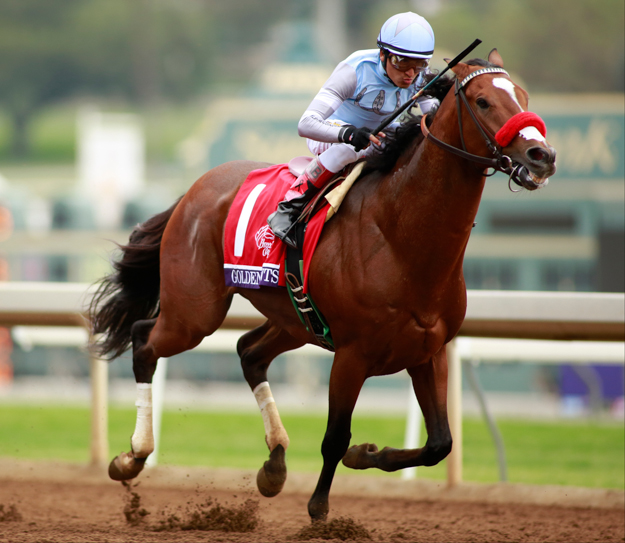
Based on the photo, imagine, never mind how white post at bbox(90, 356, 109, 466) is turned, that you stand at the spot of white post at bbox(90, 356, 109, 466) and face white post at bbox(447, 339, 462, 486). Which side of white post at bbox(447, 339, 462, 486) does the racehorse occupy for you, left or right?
right

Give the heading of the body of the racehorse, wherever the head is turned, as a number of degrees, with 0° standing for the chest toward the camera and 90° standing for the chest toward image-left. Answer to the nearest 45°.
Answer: approximately 315°

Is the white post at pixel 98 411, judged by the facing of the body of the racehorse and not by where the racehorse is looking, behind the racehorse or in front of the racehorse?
behind

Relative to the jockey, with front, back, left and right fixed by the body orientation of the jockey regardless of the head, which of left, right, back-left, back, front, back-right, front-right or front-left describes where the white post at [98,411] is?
back

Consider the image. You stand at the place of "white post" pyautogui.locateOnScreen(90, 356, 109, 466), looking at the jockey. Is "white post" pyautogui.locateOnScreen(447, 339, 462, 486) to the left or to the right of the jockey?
left

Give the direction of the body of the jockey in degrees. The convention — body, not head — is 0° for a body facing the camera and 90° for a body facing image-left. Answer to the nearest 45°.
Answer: approximately 315°

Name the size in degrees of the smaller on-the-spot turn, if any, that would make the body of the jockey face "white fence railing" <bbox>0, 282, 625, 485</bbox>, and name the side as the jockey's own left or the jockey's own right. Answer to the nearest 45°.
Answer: approximately 90° to the jockey's own left
